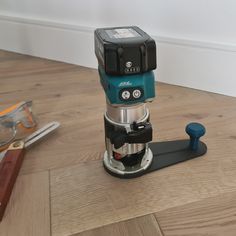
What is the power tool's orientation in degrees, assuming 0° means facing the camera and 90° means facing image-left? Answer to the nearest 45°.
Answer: approximately 0°
